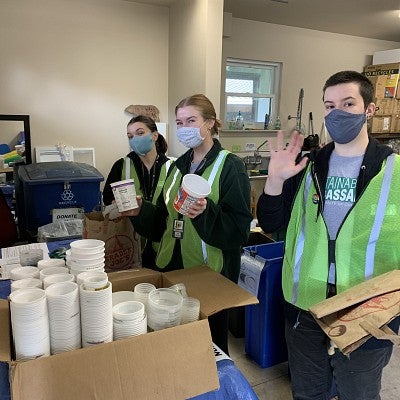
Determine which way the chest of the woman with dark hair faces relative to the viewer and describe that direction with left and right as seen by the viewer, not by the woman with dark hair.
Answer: facing the viewer

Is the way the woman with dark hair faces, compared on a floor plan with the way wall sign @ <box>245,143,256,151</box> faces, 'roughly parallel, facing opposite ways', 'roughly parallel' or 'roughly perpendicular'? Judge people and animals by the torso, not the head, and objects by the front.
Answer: roughly parallel

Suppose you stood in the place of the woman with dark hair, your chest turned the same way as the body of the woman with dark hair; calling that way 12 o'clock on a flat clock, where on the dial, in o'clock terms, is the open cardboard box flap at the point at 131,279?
The open cardboard box flap is roughly at 12 o'clock from the woman with dark hair.

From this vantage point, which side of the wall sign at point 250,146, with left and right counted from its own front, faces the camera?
front

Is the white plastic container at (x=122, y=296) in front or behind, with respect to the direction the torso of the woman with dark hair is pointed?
in front

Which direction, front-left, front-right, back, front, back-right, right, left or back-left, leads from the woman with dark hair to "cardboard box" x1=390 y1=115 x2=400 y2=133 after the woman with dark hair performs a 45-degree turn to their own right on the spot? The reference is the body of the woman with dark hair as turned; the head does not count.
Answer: back

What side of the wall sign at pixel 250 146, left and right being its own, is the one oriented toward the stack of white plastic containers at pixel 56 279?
front

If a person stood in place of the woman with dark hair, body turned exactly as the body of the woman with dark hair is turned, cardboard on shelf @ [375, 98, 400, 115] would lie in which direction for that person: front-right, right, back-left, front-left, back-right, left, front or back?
back-left

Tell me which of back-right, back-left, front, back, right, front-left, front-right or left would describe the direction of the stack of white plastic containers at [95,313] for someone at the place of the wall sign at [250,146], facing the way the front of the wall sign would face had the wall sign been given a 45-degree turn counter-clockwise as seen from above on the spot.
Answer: front-right
